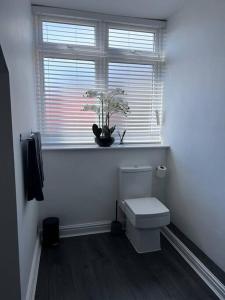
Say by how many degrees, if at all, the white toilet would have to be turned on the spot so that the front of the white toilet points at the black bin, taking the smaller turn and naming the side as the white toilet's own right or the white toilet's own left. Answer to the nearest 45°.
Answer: approximately 135° to the white toilet's own right

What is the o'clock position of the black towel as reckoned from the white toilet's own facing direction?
The black towel is roughly at 3 o'clock from the white toilet.
